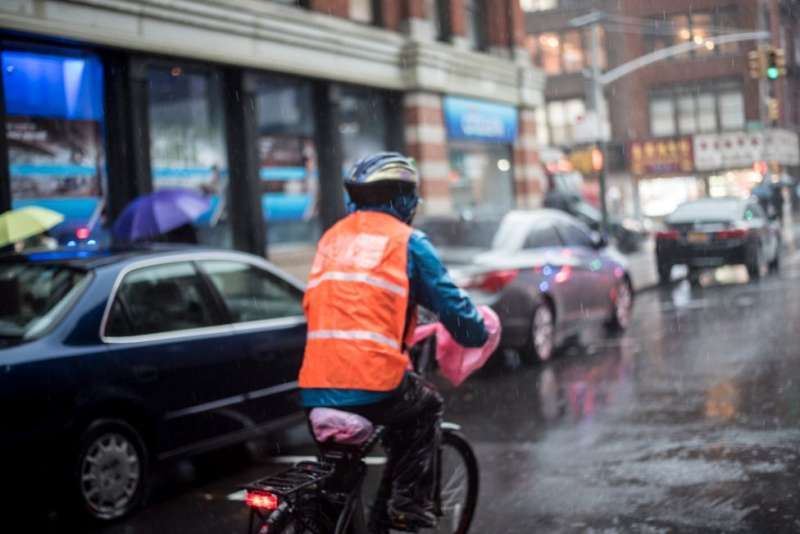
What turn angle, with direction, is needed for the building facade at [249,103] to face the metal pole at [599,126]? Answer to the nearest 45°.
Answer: approximately 90° to its left

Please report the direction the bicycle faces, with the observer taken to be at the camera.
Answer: facing away from the viewer and to the right of the viewer

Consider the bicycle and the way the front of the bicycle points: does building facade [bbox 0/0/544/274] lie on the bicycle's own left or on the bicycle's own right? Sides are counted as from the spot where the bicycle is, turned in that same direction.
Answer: on the bicycle's own left

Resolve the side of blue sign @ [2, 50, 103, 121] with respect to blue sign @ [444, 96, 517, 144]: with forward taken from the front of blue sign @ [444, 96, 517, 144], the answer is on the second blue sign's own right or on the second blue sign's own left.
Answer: on the second blue sign's own right

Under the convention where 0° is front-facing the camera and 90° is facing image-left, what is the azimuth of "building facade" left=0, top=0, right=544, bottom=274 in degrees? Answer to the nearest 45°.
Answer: approximately 315°

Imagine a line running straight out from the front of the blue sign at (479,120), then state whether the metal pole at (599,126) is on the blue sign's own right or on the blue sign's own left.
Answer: on the blue sign's own left

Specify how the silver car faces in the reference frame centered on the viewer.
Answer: facing away from the viewer and to the right of the viewer

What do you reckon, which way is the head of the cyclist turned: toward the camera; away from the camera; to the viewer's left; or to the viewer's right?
away from the camera
